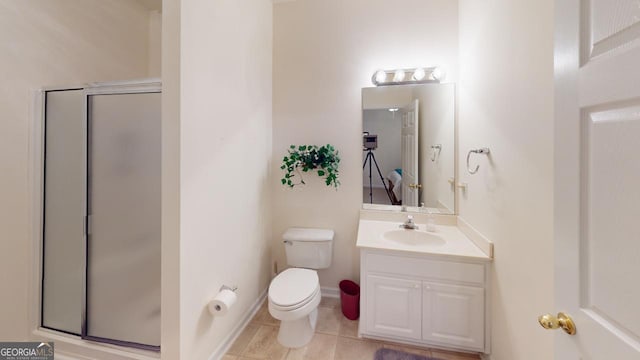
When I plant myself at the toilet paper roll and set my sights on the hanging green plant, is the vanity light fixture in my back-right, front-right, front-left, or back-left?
front-right

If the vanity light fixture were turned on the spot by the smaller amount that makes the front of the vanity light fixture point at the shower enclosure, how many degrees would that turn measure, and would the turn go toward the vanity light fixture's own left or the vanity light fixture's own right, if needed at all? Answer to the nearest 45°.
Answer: approximately 45° to the vanity light fixture's own right

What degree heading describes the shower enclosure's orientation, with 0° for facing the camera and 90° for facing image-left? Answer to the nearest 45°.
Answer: approximately 45°

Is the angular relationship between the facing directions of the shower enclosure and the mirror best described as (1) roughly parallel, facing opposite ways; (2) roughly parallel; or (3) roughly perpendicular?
roughly parallel

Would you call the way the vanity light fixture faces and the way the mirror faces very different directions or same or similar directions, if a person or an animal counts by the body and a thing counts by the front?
same or similar directions

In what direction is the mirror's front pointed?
toward the camera

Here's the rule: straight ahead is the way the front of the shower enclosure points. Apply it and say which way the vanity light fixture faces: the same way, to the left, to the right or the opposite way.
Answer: the same way

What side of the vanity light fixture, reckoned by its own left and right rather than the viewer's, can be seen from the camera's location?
front

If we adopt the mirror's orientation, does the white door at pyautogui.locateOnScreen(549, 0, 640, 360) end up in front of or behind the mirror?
in front
